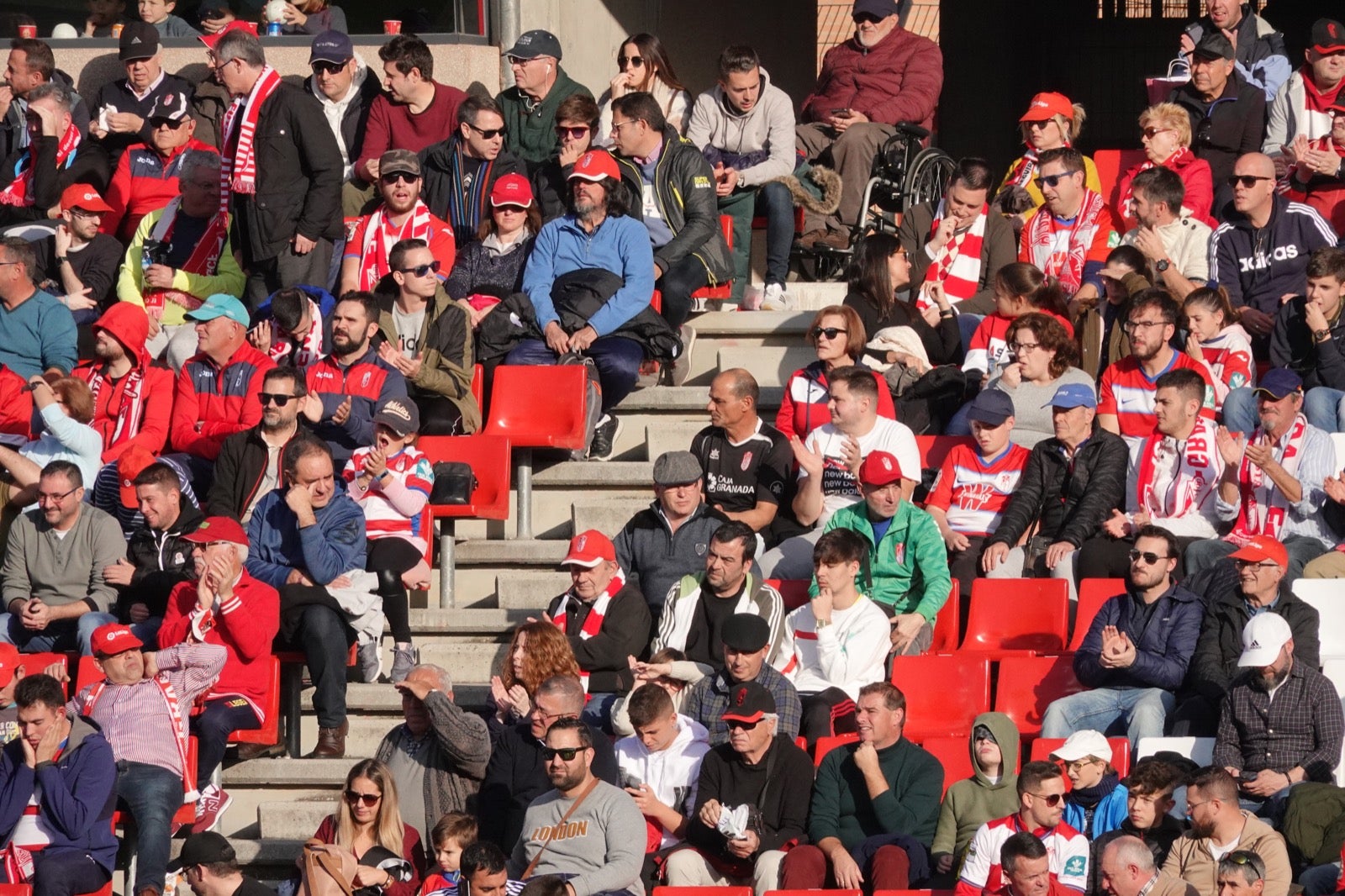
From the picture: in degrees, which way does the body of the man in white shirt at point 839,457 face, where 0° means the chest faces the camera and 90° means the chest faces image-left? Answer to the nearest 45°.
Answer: approximately 45°

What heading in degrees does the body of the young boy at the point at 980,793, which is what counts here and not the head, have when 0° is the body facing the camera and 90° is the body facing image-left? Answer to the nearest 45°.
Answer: approximately 0°

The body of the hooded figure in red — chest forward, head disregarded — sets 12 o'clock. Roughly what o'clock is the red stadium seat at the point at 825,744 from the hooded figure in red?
The red stadium seat is roughly at 9 o'clock from the hooded figure in red.
